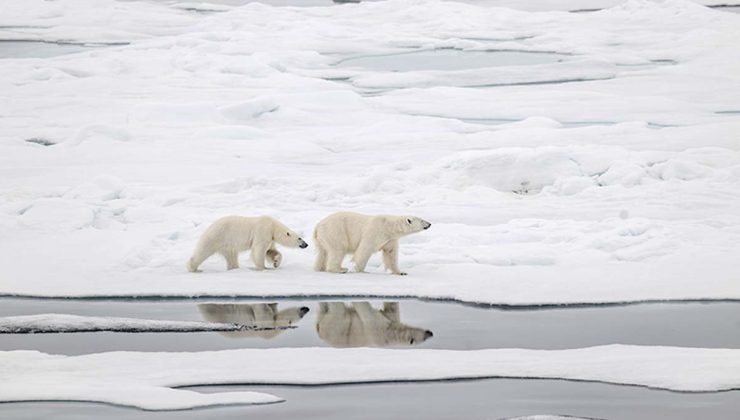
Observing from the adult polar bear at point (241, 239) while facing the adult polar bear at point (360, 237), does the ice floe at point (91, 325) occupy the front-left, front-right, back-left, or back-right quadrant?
back-right

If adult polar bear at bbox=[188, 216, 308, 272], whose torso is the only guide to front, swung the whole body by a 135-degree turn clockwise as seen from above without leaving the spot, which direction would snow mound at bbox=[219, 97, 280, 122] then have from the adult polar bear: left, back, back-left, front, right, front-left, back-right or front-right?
back-right

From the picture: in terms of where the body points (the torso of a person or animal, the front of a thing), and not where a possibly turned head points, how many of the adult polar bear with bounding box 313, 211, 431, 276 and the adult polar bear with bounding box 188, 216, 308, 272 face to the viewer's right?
2

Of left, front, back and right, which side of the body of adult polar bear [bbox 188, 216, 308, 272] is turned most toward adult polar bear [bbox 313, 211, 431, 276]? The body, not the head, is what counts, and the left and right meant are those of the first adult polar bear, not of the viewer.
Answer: front

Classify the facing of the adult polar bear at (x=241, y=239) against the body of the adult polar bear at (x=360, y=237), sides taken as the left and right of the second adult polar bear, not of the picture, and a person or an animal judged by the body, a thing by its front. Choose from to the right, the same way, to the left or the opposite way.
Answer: the same way

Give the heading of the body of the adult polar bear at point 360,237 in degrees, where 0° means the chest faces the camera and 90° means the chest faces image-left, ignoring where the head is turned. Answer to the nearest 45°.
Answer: approximately 270°

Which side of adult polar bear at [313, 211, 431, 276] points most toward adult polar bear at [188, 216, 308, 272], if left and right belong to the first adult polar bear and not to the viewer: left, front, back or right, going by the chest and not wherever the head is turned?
back

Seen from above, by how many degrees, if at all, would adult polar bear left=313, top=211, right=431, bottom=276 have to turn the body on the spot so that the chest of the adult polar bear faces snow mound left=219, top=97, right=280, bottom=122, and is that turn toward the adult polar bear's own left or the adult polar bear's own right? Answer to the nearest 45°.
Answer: approximately 90° to the adult polar bear's own left

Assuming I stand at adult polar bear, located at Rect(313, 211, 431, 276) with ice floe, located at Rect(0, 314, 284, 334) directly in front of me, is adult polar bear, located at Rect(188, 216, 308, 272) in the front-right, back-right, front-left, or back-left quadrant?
front-right

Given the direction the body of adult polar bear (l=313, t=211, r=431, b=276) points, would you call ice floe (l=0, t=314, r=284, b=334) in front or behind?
behind

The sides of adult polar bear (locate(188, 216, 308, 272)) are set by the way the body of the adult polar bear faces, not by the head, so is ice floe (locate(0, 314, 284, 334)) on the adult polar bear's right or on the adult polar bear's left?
on the adult polar bear's right

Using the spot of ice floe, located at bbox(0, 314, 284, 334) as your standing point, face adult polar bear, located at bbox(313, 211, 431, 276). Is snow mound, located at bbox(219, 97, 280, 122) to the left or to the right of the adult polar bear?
left

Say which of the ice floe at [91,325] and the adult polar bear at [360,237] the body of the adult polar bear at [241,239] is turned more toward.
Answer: the adult polar bear at [360,237]

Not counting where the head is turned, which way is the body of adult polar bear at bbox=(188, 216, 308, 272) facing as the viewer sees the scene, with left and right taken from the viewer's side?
facing to the right of the viewer
